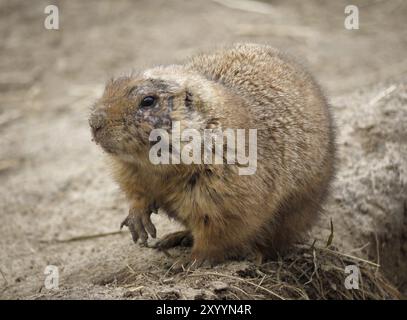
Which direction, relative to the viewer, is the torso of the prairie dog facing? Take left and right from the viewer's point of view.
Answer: facing to the left of the viewer
